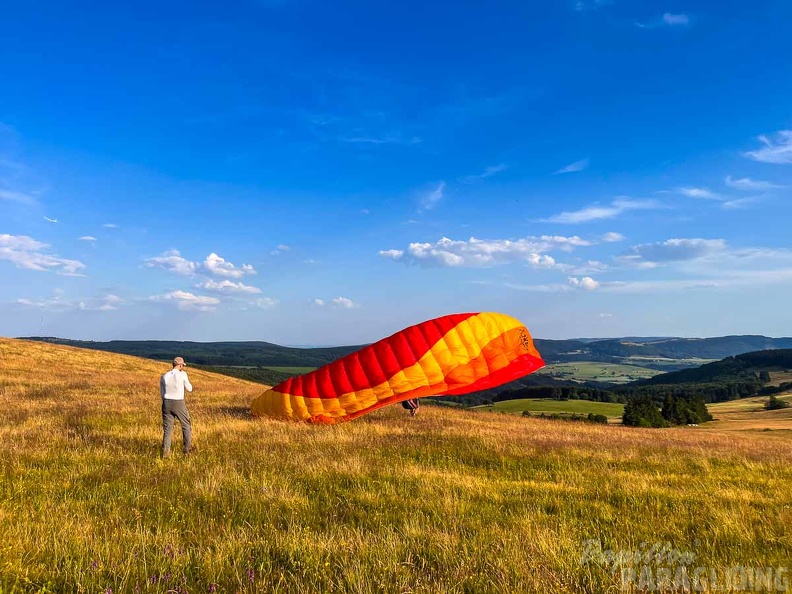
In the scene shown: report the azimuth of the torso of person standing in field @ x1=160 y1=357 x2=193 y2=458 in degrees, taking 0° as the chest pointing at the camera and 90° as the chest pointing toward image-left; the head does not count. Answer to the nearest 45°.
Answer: approximately 225°
